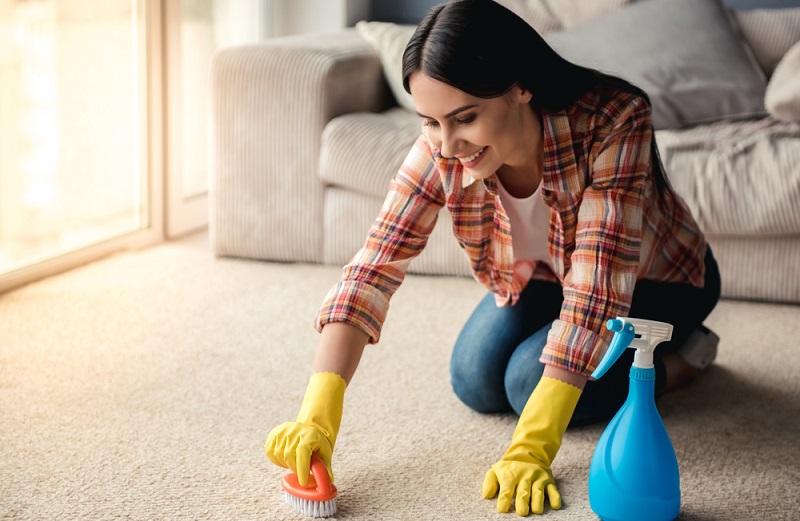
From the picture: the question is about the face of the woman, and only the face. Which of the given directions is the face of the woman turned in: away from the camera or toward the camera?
toward the camera

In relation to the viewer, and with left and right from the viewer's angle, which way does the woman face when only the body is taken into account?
facing the viewer and to the left of the viewer

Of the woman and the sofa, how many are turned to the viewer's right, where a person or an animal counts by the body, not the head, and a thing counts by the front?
0

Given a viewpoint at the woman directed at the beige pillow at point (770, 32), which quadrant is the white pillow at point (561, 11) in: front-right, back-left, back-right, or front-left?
front-left

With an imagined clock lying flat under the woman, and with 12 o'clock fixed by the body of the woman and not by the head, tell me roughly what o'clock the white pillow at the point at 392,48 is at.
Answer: The white pillow is roughly at 4 o'clock from the woman.

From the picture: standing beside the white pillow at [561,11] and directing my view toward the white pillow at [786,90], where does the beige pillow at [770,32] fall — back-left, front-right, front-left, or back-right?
front-left

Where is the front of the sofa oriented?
toward the camera

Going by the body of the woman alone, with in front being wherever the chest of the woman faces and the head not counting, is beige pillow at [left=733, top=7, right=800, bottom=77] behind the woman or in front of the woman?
behind
